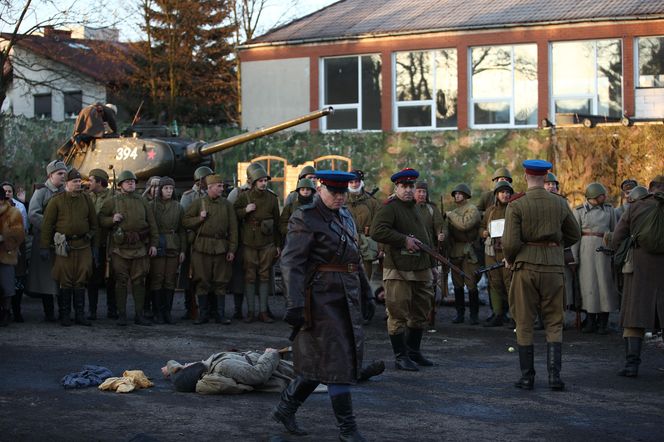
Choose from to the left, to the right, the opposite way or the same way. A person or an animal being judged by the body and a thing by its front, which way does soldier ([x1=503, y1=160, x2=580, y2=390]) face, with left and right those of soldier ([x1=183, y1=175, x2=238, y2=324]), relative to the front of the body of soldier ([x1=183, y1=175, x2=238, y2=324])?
the opposite way

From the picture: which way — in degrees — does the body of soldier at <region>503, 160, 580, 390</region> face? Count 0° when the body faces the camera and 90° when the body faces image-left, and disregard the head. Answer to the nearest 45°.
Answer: approximately 180°

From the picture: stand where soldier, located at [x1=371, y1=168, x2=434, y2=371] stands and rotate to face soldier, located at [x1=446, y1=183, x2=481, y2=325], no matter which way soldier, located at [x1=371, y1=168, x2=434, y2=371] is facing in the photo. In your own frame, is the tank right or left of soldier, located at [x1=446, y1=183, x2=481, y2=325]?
left

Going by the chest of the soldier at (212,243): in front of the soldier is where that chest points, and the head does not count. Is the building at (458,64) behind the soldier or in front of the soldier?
behind

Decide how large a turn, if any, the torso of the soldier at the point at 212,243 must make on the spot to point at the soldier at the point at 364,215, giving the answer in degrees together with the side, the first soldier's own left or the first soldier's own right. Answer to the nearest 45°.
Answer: approximately 90° to the first soldier's own left

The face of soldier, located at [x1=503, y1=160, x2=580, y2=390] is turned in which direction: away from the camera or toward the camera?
away from the camera

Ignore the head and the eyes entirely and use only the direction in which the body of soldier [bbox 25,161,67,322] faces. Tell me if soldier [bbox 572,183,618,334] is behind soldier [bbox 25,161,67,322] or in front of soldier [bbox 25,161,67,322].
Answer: in front

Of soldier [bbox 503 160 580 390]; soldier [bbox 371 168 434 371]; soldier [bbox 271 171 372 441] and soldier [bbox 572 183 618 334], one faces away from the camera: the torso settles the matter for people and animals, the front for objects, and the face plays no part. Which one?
soldier [bbox 503 160 580 390]

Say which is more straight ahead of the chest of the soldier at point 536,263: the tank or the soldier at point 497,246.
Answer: the soldier

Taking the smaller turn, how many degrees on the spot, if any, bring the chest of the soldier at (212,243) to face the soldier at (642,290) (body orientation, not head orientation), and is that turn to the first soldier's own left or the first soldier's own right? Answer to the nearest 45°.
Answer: approximately 45° to the first soldier's own left

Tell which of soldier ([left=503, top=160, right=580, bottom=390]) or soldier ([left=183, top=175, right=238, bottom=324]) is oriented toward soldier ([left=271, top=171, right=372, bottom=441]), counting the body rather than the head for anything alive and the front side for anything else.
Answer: soldier ([left=183, top=175, right=238, bottom=324])
